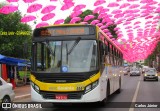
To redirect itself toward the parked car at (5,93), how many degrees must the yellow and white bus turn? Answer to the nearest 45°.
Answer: approximately 90° to its right

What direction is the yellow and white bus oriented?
toward the camera

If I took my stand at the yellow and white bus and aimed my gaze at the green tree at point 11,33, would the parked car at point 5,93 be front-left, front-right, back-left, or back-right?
back-left
